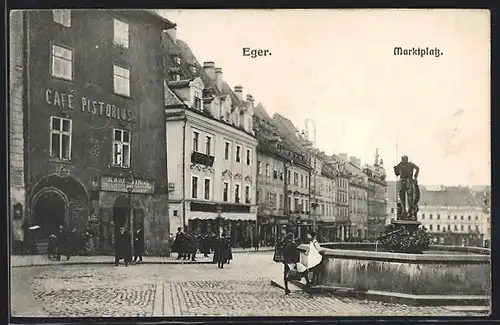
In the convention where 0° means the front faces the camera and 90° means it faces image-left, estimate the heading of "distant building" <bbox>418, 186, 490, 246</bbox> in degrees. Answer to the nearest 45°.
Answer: approximately 0°

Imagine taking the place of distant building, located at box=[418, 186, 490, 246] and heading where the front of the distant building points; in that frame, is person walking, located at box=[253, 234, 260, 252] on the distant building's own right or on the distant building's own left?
on the distant building's own right

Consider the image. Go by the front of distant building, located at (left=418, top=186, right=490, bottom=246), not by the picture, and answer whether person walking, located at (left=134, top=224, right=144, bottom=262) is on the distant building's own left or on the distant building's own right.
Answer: on the distant building's own right

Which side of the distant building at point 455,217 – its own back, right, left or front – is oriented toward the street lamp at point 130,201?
front
